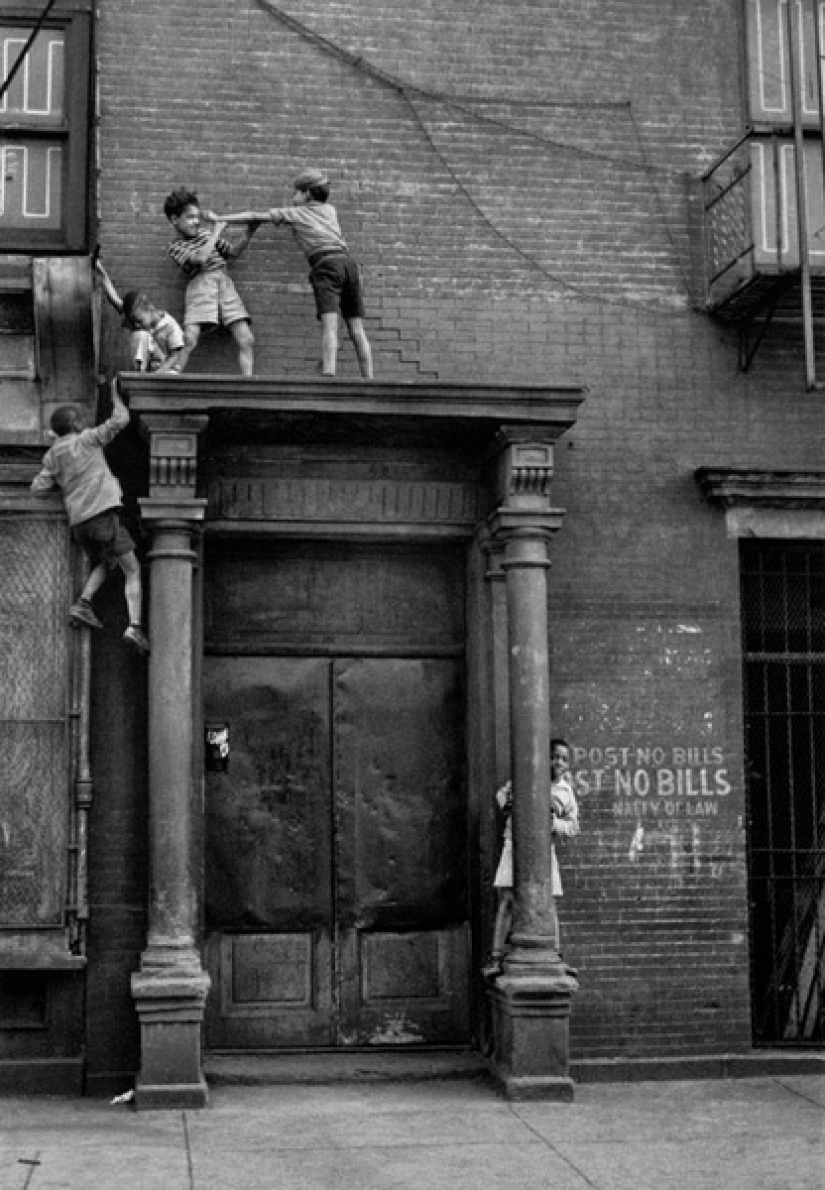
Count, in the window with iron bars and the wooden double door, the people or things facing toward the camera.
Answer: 2

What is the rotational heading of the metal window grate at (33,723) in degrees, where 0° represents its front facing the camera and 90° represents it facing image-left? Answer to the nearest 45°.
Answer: approximately 0°

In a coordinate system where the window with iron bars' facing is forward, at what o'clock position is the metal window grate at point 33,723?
The metal window grate is roughly at 2 o'clock from the window with iron bars.

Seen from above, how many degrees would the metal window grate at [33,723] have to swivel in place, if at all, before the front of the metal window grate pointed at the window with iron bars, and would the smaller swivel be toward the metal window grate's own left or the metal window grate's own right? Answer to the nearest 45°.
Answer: approximately 90° to the metal window grate's own left

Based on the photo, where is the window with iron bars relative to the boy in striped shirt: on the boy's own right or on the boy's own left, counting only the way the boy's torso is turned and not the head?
on the boy's own left

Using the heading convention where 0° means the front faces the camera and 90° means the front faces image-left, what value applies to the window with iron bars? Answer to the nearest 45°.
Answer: approximately 0°
